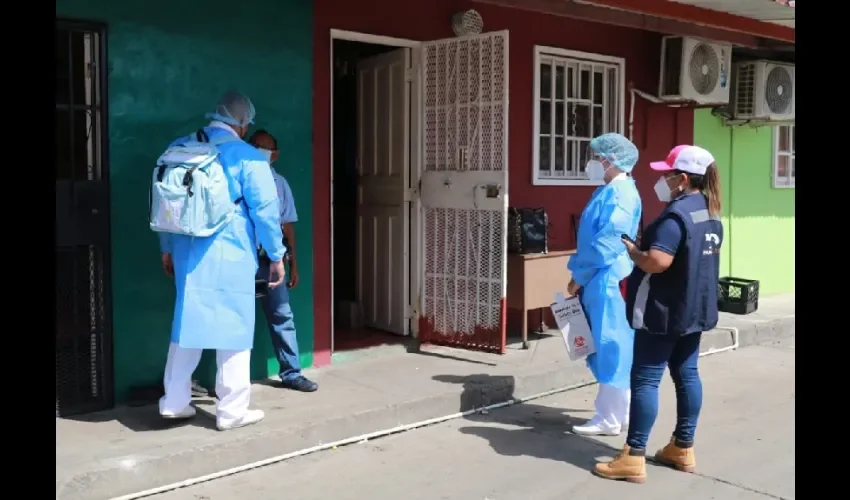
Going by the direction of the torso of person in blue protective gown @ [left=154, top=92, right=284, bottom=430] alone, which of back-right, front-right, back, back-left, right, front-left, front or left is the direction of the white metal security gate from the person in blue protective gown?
front

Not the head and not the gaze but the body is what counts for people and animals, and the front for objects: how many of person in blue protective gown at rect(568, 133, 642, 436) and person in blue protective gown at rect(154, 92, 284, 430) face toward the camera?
0

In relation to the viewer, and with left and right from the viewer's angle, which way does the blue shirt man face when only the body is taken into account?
facing the viewer

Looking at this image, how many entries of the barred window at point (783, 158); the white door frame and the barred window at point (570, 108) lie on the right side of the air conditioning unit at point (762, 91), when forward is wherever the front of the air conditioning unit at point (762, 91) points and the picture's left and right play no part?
2

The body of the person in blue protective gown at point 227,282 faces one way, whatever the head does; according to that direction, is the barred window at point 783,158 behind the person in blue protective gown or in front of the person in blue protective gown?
in front

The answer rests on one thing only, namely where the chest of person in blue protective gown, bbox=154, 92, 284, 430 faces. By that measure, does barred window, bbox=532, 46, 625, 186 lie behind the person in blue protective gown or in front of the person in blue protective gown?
in front

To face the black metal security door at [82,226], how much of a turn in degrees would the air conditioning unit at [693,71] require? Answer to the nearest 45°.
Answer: approximately 90° to its right

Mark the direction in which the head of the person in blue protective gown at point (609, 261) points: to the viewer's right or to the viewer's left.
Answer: to the viewer's left

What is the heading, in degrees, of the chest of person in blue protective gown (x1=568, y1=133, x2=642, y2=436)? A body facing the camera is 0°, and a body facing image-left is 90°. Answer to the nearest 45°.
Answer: approximately 90°

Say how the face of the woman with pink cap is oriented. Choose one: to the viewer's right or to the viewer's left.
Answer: to the viewer's left

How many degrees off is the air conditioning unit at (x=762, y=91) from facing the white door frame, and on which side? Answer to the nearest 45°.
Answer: approximately 90° to its right

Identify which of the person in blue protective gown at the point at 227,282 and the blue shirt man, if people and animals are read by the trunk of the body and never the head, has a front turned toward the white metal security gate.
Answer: the person in blue protective gown

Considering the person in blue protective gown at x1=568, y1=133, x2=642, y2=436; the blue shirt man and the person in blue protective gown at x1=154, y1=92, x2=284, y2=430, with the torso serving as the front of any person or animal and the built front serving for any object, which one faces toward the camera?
the blue shirt man

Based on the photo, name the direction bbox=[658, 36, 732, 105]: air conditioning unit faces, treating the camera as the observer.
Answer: facing the viewer and to the right of the viewer
